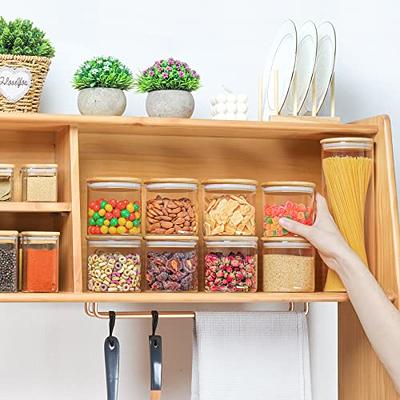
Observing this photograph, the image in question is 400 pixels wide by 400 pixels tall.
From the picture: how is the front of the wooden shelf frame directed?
toward the camera
